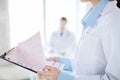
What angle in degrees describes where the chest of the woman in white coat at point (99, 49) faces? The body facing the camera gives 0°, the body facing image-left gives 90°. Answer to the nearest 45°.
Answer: approximately 90°

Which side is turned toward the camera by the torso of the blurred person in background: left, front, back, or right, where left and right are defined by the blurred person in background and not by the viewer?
front

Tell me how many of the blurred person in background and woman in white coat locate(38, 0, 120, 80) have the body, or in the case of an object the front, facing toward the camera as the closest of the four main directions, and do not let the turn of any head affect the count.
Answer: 1

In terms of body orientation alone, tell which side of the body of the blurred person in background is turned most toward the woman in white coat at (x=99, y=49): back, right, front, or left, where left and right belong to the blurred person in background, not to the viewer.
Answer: front

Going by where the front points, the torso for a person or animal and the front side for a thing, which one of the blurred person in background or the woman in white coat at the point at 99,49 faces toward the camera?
the blurred person in background

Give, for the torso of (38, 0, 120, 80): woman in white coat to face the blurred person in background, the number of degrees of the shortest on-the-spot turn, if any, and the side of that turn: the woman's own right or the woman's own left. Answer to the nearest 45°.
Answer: approximately 90° to the woman's own right

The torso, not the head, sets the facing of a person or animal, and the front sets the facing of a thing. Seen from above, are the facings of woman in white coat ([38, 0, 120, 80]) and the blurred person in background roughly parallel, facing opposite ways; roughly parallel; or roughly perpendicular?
roughly perpendicular
